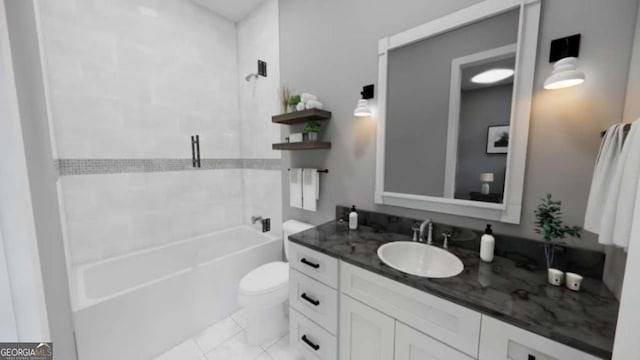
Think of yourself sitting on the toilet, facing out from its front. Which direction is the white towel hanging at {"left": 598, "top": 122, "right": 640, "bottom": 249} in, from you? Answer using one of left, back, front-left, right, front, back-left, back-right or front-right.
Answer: left

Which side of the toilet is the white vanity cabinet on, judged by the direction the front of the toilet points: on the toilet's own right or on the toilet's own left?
on the toilet's own left

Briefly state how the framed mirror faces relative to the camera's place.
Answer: facing the viewer and to the left of the viewer

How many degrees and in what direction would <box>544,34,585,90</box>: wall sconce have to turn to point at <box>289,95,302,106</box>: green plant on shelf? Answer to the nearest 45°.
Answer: approximately 45° to its right

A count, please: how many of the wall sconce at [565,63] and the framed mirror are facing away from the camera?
0

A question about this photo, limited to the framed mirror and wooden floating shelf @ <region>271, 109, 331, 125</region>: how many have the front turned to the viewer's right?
0

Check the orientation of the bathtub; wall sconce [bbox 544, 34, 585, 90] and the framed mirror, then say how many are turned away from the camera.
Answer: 0

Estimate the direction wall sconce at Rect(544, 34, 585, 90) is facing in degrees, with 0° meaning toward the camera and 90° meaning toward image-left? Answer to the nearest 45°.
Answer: approximately 45°

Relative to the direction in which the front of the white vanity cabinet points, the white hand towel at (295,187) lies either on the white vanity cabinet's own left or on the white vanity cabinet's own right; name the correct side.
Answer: on the white vanity cabinet's own right

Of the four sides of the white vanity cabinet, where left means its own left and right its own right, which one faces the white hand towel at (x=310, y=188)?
right
